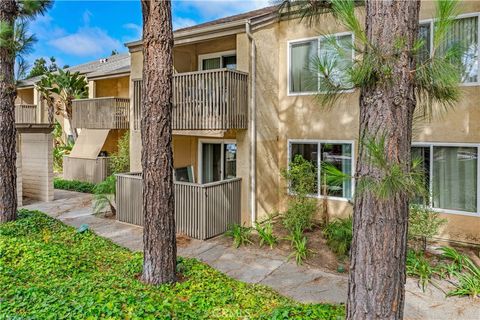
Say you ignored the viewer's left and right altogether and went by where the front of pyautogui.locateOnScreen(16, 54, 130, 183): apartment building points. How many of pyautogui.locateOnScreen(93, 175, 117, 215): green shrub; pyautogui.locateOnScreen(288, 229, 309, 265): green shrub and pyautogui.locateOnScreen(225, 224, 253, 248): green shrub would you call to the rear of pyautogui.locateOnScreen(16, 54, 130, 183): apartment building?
0

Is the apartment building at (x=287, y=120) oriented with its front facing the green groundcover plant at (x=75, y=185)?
no

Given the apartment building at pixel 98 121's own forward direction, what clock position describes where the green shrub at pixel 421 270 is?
The green shrub is roughly at 10 o'clock from the apartment building.

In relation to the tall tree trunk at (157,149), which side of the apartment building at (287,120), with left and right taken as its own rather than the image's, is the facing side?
front

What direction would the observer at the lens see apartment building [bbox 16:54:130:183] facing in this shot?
facing the viewer and to the left of the viewer

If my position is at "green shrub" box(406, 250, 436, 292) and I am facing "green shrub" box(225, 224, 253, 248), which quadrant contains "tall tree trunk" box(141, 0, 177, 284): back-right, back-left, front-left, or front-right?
front-left

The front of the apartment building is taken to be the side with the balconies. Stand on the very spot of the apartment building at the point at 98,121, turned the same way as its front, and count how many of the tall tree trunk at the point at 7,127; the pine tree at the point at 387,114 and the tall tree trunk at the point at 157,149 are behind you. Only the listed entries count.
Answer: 0

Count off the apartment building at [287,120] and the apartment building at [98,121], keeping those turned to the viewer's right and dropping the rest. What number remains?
0

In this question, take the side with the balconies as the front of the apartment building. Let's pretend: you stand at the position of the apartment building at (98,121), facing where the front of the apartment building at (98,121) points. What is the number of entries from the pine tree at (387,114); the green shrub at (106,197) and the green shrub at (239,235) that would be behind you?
0

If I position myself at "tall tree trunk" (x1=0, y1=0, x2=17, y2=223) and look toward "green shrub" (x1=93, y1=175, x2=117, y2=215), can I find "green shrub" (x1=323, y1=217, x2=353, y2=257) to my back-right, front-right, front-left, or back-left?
front-right

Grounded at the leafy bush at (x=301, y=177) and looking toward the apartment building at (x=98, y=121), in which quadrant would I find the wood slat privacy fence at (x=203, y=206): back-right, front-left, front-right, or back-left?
front-left

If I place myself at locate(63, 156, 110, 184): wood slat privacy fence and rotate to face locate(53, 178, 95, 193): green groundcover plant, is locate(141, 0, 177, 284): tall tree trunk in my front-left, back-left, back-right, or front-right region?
front-left

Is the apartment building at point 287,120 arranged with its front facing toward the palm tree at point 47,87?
no

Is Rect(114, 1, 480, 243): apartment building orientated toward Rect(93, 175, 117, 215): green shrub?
no

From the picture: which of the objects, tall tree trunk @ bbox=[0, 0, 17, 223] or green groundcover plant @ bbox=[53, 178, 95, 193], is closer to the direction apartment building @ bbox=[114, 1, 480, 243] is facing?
the tall tree trunk

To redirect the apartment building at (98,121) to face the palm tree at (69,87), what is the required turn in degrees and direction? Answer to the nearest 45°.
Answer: approximately 90° to its right

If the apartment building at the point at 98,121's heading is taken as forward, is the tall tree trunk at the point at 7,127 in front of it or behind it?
in front
